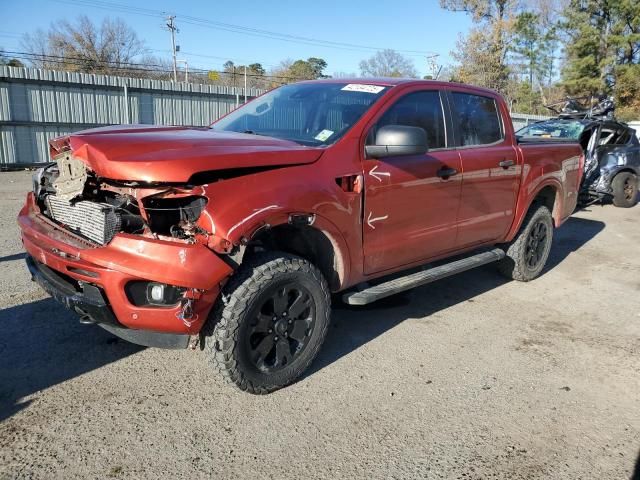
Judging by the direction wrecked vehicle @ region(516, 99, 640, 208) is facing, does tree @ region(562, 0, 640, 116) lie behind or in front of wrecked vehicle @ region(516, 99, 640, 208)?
behind

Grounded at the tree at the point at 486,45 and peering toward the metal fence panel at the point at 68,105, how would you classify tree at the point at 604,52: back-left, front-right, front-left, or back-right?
back-left

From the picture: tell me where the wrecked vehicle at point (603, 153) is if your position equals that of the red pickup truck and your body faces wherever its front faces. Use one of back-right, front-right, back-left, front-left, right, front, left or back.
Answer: back

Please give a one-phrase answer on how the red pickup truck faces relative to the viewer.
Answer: facing the viewer and to the left of the viewer

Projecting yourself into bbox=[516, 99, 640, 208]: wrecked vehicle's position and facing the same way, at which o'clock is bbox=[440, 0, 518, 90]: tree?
The tree is roughly at 4 o'clock from the wrecked vehicle.

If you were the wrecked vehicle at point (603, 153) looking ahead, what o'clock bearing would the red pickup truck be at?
The red pickup truck is roughly at 11 o'clock from the wrecked vehicle.

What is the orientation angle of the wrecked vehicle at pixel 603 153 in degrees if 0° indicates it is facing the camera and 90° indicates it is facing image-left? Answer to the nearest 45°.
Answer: approximately 45°

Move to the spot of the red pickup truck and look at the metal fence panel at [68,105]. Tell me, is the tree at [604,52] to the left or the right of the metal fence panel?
right

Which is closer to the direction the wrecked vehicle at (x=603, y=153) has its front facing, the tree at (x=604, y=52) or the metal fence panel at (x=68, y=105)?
the metal fence panel

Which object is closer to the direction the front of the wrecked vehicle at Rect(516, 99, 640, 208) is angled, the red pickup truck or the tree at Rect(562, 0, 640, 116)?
the red pickup truck

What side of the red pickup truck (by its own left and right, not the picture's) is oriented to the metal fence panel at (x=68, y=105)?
right

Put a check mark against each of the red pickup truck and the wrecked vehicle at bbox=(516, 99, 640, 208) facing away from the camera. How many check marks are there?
0
